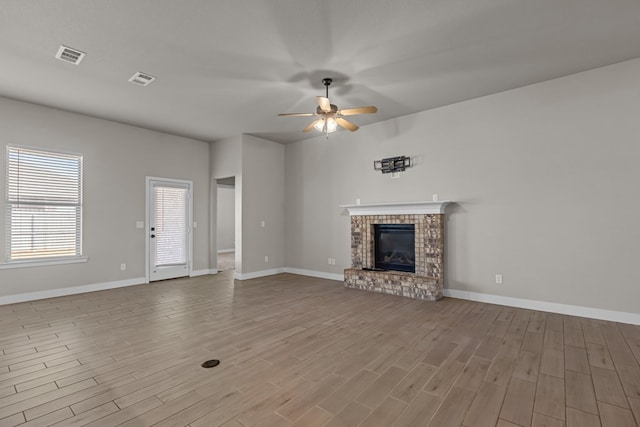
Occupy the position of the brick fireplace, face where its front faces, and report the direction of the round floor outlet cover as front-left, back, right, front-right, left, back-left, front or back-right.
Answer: front

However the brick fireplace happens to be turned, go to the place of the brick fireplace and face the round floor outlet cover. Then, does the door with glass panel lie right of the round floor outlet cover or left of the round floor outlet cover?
right

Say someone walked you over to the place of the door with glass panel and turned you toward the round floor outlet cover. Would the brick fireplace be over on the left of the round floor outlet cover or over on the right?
left

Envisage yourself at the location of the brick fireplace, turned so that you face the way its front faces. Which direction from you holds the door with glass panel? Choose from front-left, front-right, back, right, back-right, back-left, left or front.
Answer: front-right

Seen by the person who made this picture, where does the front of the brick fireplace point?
facing the viewer and to the left of the viewer
